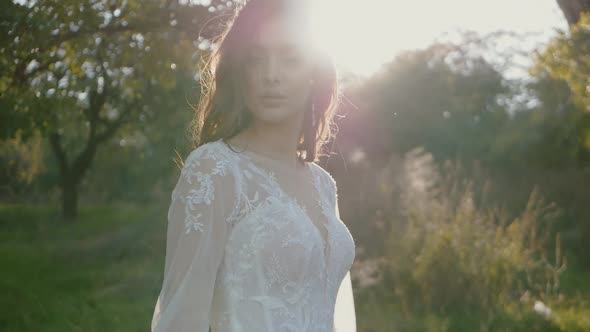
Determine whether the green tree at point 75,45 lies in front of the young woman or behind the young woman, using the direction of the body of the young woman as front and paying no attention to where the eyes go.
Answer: behind

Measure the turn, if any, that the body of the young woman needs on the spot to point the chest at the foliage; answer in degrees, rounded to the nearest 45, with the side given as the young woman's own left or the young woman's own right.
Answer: approximately 90° to the young woman's own left

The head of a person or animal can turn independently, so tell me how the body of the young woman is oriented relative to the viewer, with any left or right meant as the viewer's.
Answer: facing the viewer and to the right of the viewer

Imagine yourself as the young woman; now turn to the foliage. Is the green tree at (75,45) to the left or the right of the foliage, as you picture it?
left

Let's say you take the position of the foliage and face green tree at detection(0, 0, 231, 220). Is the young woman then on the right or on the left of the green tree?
left
